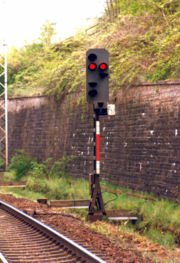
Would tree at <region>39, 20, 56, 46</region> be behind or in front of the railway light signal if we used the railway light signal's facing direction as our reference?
behind

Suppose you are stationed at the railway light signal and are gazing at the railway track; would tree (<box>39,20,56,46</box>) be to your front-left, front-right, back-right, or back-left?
back-right

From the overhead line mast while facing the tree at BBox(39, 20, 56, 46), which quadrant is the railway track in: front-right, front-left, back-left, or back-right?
back-right

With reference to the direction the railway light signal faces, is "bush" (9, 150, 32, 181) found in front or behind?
behind

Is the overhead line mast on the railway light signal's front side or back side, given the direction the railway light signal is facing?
on the back side

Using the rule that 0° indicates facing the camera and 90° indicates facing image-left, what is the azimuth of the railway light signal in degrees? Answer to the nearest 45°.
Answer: approximately 0°
